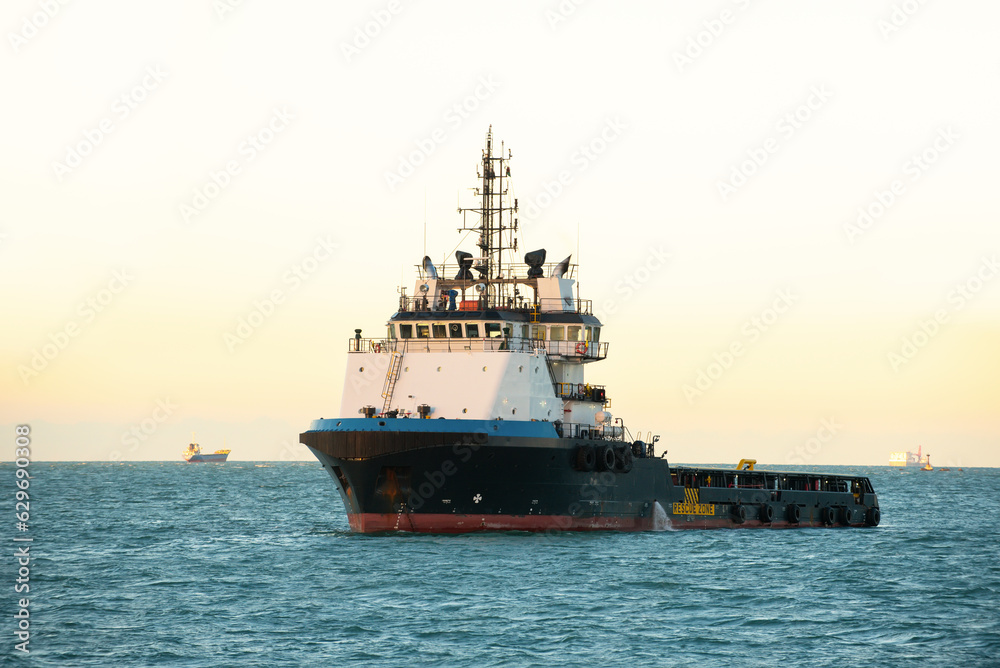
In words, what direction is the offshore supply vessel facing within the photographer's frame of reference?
facing the viewer and to the left of the viewer
